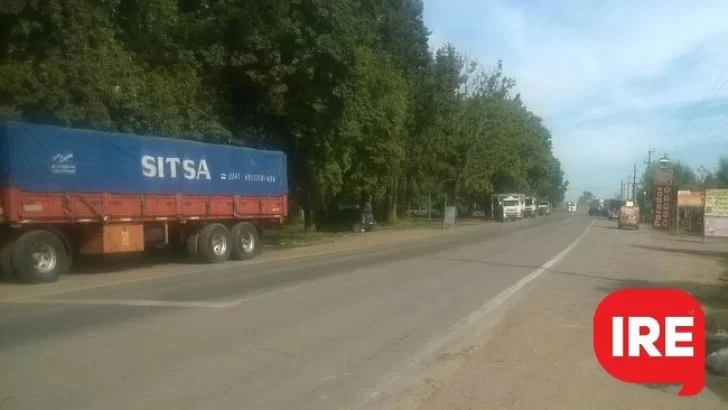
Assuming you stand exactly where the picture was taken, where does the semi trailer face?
facing the viewer and to the left of the viewer

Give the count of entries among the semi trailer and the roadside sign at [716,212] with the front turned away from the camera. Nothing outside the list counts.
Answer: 0

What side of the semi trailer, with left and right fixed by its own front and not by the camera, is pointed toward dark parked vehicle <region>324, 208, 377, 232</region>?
back

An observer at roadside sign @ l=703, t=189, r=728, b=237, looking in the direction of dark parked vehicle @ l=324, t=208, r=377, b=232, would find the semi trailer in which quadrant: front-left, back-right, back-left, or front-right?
front-left

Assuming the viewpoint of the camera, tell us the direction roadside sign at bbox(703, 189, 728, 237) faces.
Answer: facing the viewer

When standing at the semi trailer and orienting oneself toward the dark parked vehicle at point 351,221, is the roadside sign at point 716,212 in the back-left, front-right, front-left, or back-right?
front-right

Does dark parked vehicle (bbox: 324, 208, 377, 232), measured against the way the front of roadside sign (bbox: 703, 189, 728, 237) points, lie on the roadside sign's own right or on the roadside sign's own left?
on the roadside sign's own right
